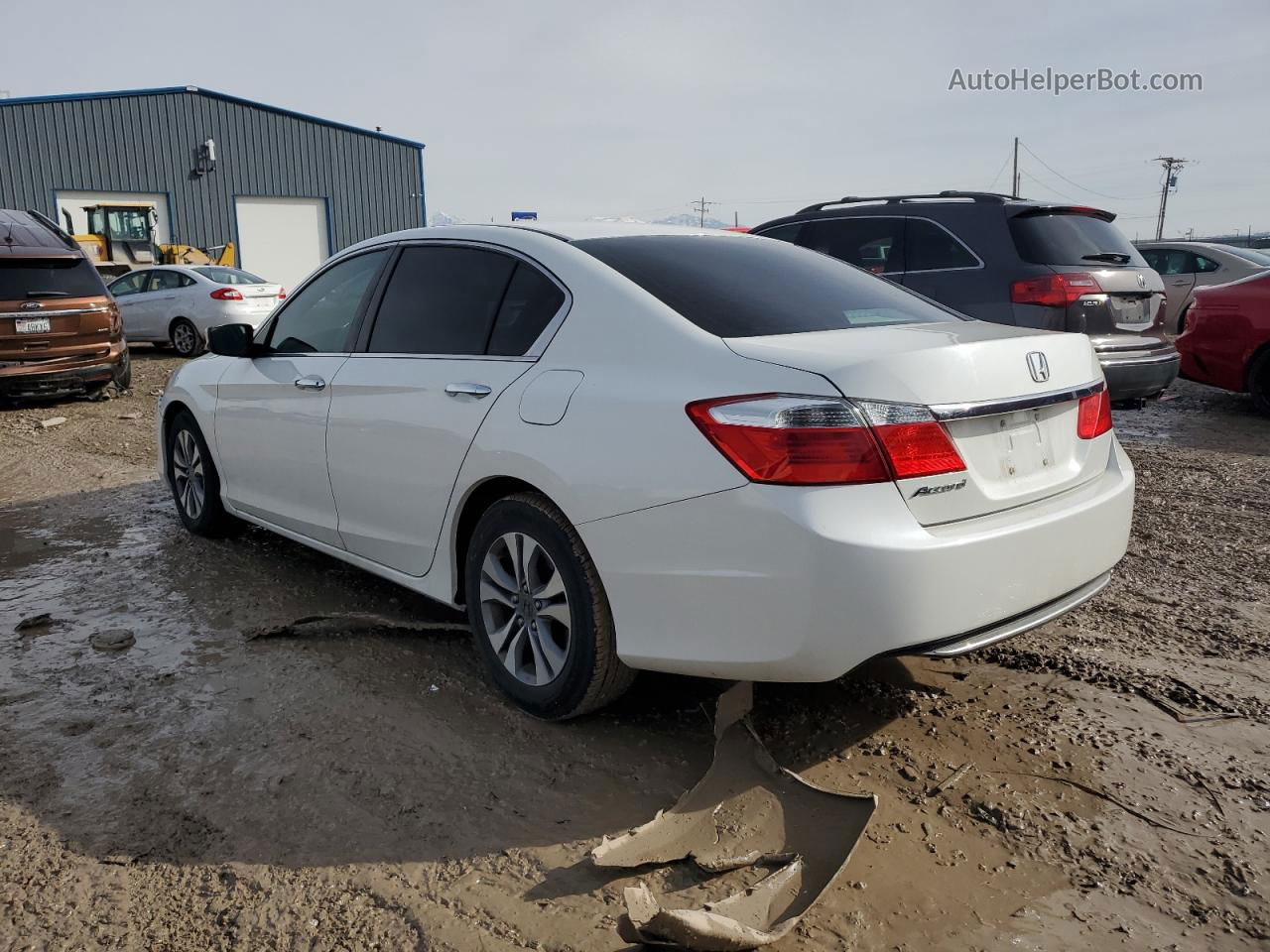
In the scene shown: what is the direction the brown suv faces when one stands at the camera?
facing away from the viewer

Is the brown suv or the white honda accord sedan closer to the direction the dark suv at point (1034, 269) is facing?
the brown suv

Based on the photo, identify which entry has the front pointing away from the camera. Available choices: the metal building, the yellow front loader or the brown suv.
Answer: the brown suv

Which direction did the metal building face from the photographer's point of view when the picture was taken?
facing the viewer and to the right of the viewer

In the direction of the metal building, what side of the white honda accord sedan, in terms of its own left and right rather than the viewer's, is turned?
front

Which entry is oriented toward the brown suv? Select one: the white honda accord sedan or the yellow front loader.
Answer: the white honda accord sedan

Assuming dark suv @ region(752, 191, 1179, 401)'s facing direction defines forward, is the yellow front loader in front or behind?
in front

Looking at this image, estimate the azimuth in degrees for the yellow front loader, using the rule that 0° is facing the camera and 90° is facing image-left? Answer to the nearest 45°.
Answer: approximately 270°

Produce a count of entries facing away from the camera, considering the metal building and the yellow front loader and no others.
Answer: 0

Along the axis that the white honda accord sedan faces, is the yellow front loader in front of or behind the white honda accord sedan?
in front

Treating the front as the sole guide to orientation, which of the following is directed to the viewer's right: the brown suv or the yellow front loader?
the yellow front loader

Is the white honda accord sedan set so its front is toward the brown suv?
yes

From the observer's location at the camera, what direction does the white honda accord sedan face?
facing away from the viewer and to the left of the viewer

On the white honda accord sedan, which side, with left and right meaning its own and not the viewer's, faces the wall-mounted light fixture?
front

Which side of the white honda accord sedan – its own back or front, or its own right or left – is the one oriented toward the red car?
right

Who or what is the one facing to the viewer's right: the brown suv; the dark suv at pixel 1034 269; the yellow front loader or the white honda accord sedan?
the yellow front loader

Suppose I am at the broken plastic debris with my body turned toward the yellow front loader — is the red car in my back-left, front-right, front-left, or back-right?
front-right
